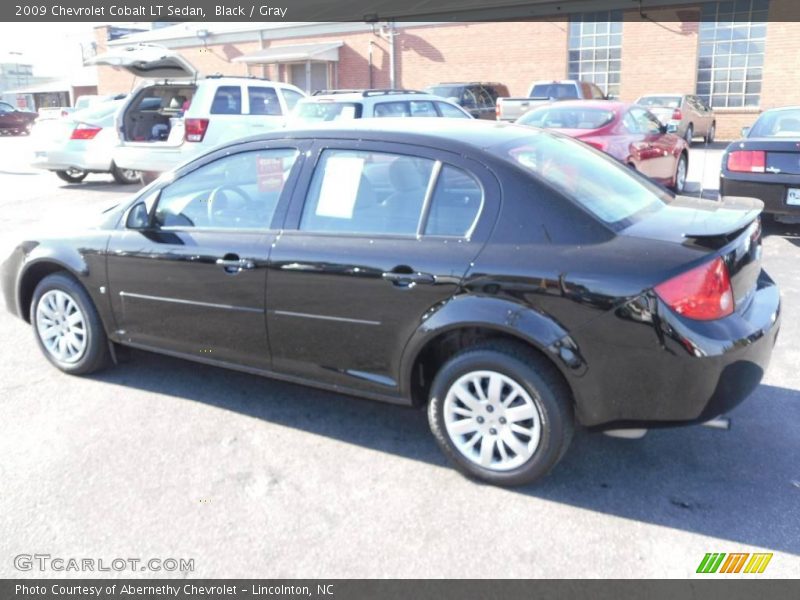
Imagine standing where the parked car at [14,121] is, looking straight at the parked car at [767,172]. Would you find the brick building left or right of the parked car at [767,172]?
left

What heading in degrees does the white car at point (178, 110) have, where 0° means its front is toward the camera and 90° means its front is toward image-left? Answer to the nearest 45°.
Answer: approximately 225°

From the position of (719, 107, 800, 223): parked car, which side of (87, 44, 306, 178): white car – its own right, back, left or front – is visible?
right

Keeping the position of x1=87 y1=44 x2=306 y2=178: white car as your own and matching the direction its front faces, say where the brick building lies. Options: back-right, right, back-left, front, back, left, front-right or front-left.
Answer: front

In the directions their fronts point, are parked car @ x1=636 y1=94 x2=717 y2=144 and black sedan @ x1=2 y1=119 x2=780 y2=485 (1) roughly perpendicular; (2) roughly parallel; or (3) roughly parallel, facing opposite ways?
roughly perpendicular

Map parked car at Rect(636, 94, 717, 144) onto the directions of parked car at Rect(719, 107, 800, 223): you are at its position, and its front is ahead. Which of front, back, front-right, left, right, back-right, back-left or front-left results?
front

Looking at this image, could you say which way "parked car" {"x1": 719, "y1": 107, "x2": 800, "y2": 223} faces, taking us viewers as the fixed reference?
facing away from the viewer

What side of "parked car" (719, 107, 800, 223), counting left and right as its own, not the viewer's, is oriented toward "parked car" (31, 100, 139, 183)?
left

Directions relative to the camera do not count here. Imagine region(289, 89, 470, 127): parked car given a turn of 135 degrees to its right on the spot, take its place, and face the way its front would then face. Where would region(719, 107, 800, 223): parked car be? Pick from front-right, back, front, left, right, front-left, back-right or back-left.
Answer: front-left

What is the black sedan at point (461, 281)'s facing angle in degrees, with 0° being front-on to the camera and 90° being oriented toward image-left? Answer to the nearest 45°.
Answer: approximately 135°

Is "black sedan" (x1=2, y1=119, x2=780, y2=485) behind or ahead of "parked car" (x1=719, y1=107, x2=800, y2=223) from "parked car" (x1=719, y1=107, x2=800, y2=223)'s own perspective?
behind

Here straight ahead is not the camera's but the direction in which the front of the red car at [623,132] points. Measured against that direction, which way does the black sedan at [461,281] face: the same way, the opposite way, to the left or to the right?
to the left

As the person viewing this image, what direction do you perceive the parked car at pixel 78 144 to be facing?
facing away from the viewer and to the right of the viewer

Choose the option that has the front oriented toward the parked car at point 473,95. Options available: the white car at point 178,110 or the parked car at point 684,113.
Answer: the white car

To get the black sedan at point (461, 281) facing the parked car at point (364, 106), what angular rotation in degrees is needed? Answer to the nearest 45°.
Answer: approximately 45° to its right

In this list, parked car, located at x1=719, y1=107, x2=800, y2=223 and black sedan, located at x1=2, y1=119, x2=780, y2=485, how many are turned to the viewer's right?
0

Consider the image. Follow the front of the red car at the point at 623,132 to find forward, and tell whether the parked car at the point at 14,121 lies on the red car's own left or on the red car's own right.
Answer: on the red car's own left

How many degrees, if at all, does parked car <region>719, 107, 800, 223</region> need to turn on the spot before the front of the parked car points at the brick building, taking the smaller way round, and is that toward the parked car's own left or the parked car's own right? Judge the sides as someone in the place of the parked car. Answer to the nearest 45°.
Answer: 0° — it already faces it

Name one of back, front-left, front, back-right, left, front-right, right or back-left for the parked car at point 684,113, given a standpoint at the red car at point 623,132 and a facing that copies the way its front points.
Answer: front-left

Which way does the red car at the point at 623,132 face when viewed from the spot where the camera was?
facing away from the viewer and to the right of the viewer
